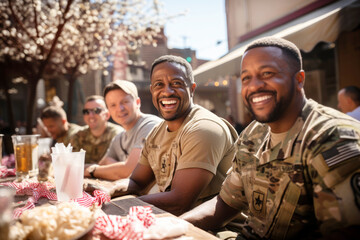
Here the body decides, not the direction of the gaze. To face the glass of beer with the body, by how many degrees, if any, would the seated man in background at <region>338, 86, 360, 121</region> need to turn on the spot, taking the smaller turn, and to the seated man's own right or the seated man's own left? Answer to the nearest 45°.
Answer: approximately 45° to the seated man's own left

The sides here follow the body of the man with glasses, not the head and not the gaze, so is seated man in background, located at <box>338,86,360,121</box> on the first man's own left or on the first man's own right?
on the first man's own left

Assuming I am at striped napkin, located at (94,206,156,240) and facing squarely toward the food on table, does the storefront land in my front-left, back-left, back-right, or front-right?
back-right

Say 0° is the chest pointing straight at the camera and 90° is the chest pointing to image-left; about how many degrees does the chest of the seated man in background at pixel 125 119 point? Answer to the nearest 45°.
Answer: approximately 45°

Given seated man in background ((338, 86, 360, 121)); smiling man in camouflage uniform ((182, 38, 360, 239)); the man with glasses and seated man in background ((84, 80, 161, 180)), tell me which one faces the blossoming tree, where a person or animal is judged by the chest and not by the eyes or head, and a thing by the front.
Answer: seated man in background ((338, 86, 360, 121))

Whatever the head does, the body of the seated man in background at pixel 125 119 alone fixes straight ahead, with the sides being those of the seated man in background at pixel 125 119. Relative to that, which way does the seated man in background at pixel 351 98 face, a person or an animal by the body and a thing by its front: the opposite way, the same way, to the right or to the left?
to the right

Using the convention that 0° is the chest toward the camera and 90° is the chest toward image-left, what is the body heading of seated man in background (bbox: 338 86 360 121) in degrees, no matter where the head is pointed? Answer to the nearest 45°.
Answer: approximately 90°

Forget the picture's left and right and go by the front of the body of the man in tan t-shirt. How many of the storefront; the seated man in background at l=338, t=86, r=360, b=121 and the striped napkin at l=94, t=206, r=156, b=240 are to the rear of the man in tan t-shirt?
2

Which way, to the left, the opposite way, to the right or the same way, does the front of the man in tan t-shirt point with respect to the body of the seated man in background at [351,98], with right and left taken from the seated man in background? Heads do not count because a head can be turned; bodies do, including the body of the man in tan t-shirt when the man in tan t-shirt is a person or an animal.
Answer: to the left
